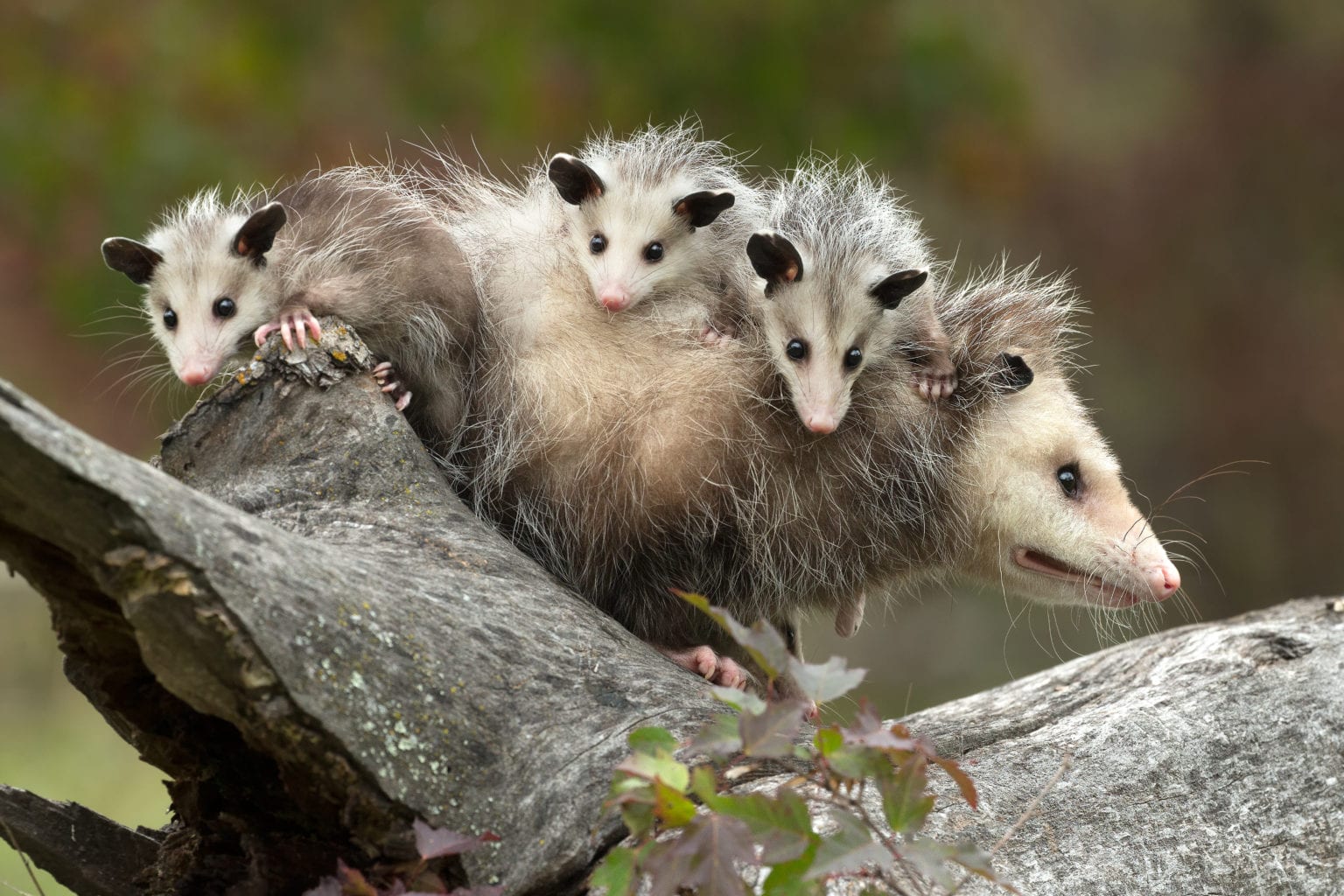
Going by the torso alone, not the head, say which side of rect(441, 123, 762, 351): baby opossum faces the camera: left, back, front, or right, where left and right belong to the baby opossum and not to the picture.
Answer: front

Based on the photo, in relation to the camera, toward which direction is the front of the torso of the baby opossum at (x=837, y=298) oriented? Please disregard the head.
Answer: toward the camera

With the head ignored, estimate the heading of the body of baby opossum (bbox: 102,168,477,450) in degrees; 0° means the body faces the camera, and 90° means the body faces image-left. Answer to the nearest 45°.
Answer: approximately 45°

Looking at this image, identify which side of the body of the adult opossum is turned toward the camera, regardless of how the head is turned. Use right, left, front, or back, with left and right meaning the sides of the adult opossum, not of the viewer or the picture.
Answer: right

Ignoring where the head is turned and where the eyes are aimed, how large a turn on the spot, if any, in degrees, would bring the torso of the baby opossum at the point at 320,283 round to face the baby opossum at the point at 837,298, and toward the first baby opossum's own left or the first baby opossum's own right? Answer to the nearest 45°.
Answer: approximately 135° to the first baby opossum's own left

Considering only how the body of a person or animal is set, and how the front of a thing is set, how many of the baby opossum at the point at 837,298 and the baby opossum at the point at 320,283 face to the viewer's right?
0

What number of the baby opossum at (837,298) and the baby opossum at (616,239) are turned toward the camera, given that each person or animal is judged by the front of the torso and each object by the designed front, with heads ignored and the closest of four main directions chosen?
2
